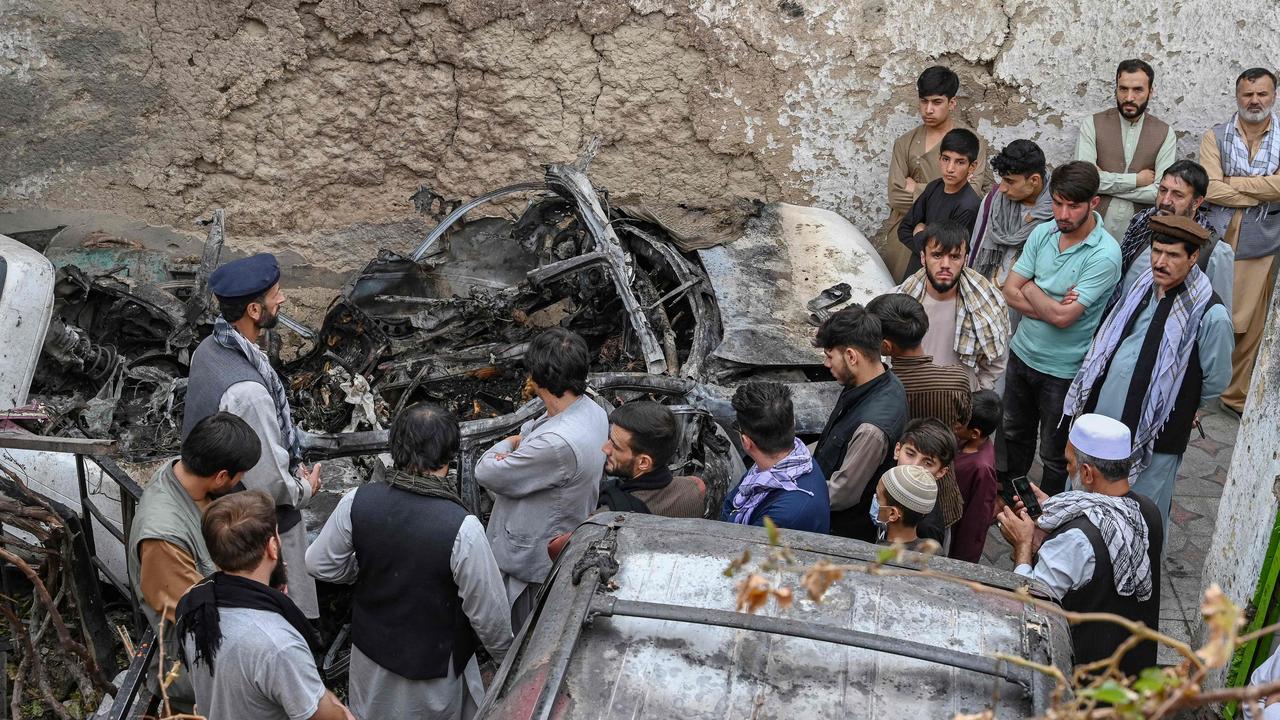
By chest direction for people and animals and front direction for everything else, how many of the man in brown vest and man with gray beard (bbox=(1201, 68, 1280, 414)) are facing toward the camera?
2

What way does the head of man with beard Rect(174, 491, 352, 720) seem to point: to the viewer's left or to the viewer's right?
to the viewer's right

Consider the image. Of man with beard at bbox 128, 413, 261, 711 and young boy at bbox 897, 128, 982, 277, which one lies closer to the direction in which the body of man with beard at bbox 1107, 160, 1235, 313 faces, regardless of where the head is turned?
the man with beard

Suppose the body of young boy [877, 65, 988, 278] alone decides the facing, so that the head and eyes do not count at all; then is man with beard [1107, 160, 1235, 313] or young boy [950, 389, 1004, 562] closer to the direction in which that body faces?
the young boy

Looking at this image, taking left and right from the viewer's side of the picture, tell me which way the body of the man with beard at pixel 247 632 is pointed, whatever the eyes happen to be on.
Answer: facing away from the viewer and to the right of the viewer

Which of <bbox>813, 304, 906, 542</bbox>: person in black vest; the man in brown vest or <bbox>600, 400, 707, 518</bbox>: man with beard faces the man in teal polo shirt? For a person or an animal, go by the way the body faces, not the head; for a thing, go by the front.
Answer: the man in brown vest

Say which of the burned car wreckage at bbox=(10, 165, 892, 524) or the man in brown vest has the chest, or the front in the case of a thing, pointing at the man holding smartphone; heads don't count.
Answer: the man in brown vest

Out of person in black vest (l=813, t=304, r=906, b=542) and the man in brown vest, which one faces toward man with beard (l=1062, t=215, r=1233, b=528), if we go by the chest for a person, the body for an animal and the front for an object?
the man in brown vest

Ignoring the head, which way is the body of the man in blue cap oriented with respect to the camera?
to the viewer's right

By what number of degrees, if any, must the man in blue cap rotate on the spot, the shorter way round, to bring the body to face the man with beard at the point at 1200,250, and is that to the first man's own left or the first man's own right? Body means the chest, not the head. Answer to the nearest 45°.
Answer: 0° — they already face them
